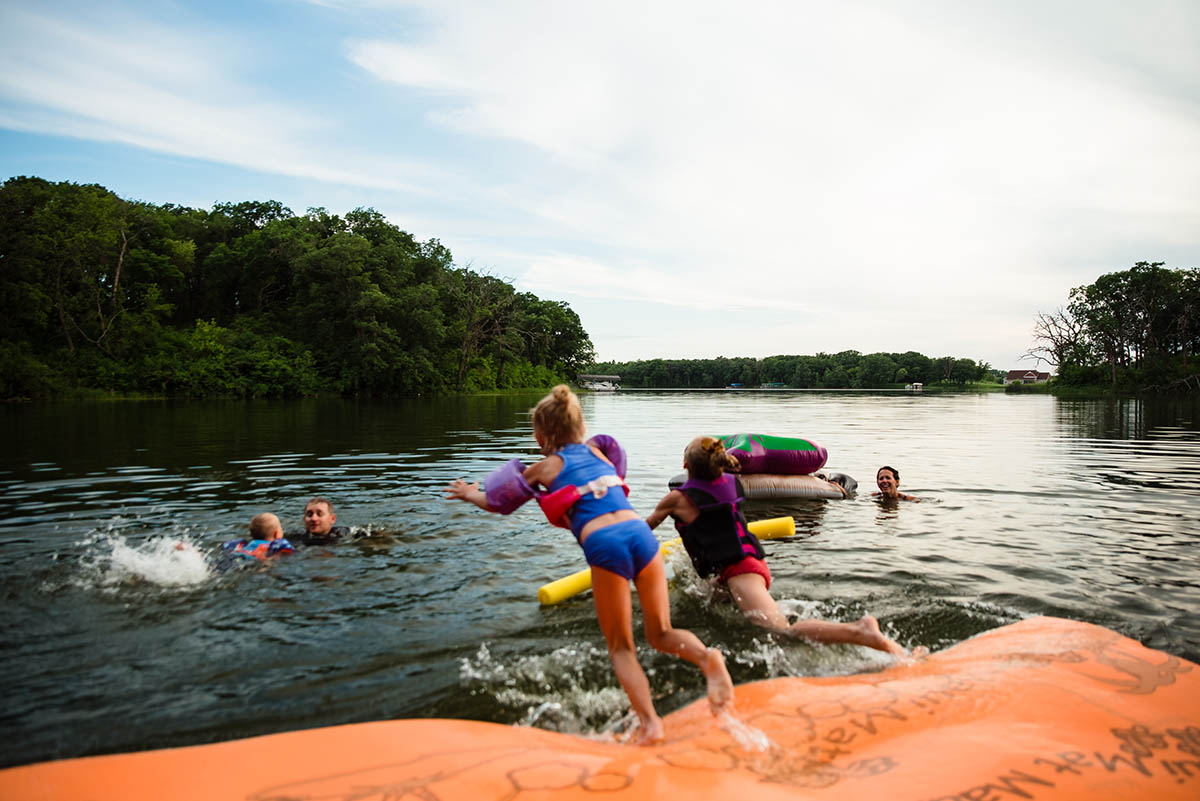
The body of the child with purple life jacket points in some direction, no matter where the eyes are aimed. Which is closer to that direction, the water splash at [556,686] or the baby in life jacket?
the baby in life jacket

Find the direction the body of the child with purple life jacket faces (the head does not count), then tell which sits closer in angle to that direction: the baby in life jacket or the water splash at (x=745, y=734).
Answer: the baby in life jacket

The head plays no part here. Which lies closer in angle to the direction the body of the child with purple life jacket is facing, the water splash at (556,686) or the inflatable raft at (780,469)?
the inflatable raft

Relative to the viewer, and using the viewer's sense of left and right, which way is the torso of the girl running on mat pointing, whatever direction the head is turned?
facing away from the viewer and to the left of the viewer

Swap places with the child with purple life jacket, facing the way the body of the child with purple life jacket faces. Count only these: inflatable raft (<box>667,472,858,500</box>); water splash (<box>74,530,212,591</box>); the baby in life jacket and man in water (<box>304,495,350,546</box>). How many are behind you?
0

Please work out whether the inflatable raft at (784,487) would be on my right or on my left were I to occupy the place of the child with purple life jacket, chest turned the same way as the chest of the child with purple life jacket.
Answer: on my right

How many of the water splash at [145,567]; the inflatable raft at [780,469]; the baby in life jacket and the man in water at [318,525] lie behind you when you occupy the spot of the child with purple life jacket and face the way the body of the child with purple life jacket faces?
0

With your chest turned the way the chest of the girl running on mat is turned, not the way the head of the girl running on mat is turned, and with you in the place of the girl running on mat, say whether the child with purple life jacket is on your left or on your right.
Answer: on your right

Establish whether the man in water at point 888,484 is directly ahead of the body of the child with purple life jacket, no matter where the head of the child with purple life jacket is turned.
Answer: no

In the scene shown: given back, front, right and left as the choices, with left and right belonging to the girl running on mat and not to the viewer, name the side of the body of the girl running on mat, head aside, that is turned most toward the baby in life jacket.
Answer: front

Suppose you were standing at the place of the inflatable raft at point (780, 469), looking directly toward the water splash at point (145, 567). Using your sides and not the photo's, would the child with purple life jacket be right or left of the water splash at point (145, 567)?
left

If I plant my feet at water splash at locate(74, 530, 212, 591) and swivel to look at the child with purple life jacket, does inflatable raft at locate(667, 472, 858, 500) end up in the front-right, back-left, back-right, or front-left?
front-left

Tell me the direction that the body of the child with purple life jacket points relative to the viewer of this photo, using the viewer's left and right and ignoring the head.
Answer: facing away from the viewer and to the left of the viewer

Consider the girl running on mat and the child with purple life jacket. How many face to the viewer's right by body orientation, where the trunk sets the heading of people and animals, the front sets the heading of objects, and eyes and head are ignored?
0

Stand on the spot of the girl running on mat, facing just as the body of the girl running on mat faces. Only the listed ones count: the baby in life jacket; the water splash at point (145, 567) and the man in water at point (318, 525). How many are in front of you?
3

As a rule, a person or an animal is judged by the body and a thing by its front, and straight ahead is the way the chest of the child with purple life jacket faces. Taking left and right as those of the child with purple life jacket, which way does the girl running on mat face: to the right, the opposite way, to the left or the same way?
the same way

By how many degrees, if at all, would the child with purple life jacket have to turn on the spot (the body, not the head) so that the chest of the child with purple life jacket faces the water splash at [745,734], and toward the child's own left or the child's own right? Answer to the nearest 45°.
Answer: approximately 135° to the child's own left
